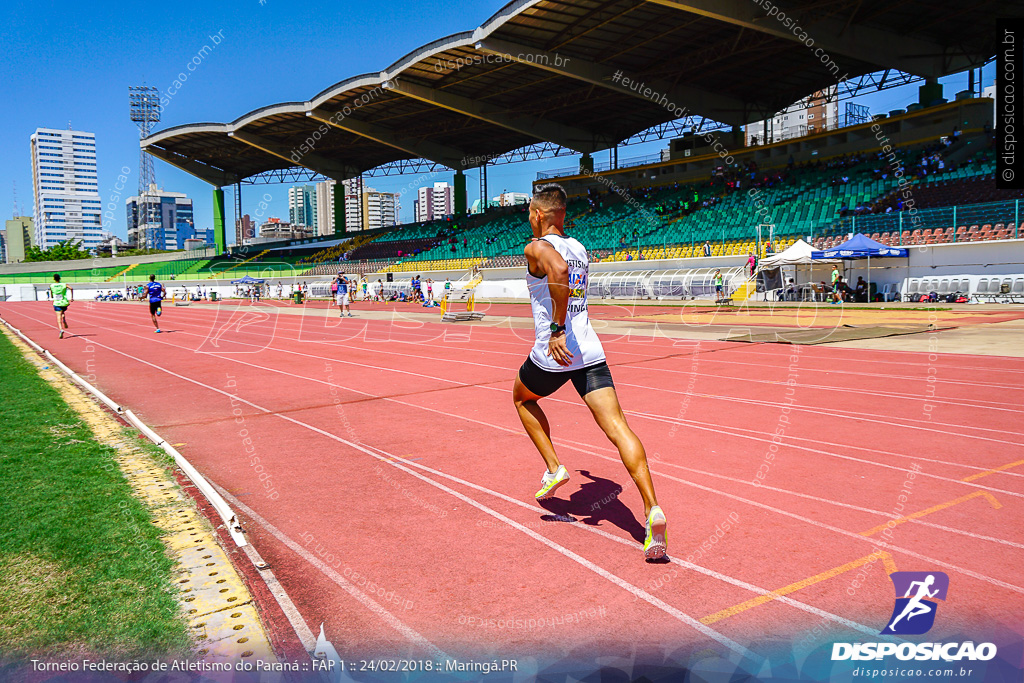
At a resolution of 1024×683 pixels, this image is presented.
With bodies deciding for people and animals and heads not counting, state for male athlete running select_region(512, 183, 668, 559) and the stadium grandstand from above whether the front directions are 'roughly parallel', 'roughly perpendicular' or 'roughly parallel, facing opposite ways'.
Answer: roughly perpendicular

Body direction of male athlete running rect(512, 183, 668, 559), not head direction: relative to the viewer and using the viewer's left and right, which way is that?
facing away from the viewer and to the left of the viewer

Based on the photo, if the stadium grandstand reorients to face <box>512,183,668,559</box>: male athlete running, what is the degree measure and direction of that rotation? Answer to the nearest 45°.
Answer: approximately 45° to its left

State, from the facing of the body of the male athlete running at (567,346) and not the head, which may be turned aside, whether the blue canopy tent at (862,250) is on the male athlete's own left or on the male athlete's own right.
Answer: on the male athlete's own right

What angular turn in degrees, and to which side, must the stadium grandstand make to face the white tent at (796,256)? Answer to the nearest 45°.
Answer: approximately 45° to its left

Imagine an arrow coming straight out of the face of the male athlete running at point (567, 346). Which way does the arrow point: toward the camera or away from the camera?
away from the camera

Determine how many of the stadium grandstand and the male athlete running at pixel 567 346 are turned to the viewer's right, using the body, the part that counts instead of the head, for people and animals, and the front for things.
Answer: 0

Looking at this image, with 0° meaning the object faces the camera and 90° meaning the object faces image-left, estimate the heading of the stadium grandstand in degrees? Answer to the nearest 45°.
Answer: approximately 45°

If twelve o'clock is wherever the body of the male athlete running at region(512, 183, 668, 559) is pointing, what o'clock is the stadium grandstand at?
The stadium grandstand is roughly at 2 o'clock from the male athlete running.
